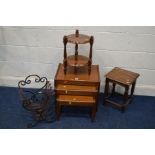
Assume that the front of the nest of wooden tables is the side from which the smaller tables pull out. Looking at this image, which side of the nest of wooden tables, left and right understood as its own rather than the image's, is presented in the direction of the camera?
front

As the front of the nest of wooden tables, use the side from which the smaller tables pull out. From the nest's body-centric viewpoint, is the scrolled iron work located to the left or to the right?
on its right

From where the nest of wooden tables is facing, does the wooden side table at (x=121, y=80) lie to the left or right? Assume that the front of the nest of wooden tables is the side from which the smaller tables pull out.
on its left
